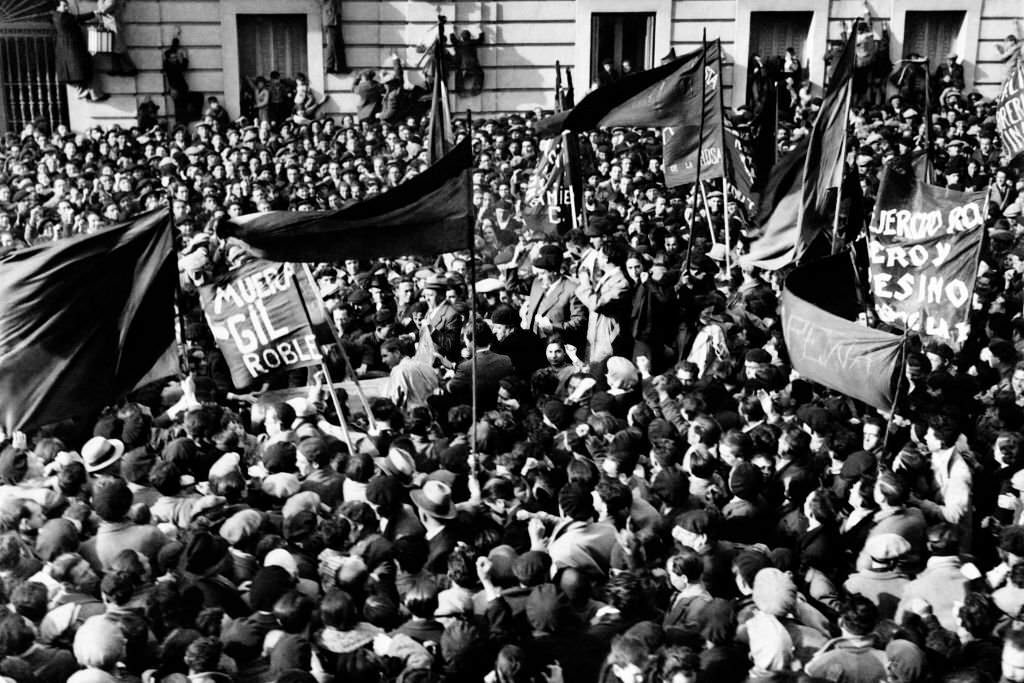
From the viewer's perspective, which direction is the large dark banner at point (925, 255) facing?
toward the camera

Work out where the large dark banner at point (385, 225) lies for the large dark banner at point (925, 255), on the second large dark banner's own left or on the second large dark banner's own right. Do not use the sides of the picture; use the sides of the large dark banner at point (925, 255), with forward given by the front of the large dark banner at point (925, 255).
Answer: on the second large dark banner's own right

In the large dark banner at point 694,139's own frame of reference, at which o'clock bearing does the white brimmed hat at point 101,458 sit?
The white brimmed hat is roughly at 1 o'clock from the large dark banner.

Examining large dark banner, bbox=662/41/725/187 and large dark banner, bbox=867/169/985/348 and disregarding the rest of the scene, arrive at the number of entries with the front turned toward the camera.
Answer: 2

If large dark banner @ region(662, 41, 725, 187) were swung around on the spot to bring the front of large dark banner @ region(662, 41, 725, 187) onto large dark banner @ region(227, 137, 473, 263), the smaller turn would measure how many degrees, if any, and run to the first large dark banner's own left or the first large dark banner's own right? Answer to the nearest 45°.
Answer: approximately 45° to the first large dark banner's own right

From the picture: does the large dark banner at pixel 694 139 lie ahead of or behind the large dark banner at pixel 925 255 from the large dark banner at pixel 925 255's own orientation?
behind

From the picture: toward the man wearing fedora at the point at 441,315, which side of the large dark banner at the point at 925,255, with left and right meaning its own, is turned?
right

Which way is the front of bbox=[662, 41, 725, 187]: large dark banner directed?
toward the camera
